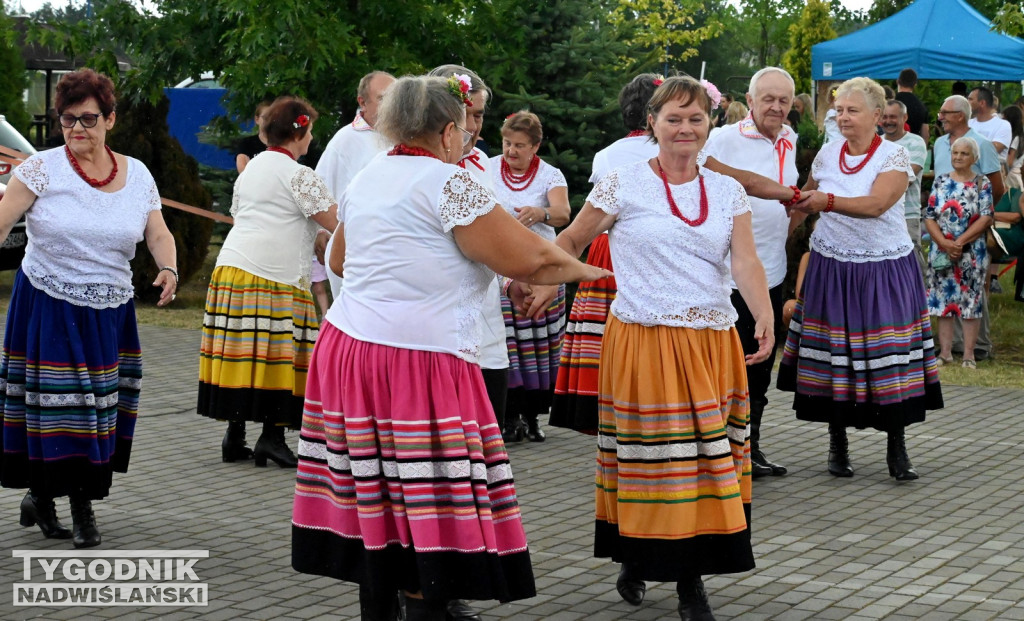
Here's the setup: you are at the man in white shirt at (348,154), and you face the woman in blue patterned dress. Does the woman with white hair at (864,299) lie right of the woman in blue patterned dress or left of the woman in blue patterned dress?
right

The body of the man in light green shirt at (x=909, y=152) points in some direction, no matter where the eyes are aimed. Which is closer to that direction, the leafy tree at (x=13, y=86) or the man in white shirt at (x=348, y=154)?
the man in white shirt

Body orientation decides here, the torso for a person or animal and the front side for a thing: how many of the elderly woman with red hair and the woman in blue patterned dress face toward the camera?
2

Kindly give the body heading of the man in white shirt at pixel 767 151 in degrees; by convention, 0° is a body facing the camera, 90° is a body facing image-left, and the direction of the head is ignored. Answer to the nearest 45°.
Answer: approximately 315°
